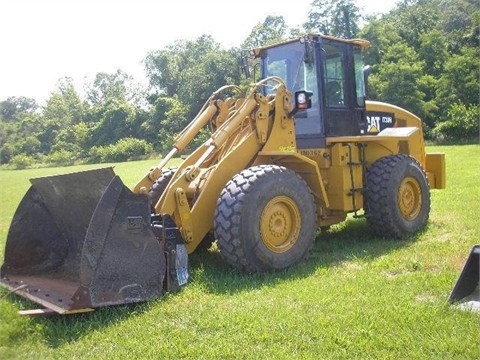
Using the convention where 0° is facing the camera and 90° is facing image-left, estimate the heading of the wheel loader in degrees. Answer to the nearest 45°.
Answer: approximately 45°
